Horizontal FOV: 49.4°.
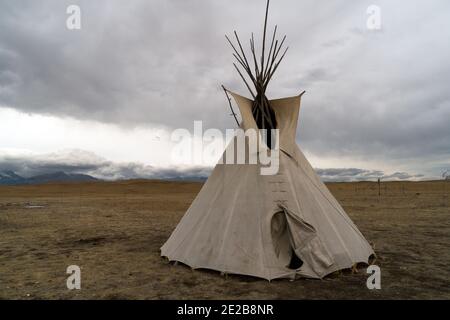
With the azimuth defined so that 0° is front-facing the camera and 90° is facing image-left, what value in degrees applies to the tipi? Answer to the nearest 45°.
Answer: approximately 0°
